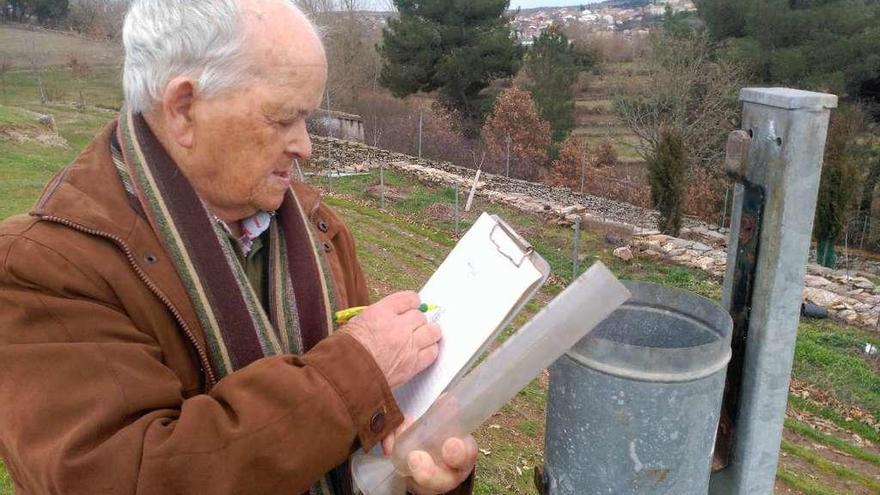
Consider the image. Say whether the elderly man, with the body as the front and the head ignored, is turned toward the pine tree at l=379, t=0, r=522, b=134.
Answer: no

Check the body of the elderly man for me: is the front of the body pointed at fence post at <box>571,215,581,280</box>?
no

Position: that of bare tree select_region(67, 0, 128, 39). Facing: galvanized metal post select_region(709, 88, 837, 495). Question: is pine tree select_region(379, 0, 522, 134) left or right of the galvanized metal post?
left

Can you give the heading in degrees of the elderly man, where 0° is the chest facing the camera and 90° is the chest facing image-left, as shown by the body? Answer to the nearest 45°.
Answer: approximately 315°

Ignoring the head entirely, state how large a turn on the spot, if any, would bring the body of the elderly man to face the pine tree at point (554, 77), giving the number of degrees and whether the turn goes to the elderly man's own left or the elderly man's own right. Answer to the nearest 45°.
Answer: approximately 90° to the elderly man's own left

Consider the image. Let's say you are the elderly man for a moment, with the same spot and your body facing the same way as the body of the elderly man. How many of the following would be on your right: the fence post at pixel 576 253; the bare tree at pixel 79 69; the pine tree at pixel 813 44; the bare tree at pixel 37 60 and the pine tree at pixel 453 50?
0

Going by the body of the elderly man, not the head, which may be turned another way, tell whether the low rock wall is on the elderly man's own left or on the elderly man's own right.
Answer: on the elderly man's own left

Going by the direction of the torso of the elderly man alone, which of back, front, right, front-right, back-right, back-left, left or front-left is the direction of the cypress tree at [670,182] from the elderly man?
left

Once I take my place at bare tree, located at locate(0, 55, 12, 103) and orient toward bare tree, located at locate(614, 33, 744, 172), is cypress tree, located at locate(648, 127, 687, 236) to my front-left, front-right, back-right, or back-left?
front-right

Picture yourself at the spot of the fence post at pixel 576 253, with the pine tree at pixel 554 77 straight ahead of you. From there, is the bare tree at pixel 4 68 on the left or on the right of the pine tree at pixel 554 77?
left

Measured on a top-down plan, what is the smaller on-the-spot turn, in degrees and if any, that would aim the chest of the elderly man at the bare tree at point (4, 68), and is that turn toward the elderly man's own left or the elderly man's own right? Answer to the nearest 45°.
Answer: approximately 135° to the elderly man's own left

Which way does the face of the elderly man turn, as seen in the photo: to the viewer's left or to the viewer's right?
to the viewer's right

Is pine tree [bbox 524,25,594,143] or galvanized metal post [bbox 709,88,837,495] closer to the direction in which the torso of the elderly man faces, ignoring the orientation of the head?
the galvanized metal post

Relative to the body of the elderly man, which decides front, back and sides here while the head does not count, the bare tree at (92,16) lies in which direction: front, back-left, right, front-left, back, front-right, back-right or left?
back-left

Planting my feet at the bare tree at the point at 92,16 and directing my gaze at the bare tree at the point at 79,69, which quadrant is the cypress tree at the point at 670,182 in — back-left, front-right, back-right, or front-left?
front-left
